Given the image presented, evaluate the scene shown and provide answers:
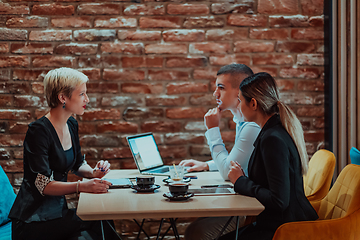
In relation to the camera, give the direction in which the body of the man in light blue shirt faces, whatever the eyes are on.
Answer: to the viewer's left

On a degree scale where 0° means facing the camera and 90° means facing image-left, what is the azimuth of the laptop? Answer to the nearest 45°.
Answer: approximately 315°

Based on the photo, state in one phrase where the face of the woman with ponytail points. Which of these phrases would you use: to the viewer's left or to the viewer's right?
to the viewer's left

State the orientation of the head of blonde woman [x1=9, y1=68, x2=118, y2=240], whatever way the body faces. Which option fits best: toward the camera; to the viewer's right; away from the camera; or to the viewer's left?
to the viewer's right

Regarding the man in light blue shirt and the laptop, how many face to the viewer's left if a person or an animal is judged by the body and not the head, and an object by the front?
1

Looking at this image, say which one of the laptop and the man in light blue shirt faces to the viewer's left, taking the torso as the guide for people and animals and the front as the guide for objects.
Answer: the man in light blue shirt

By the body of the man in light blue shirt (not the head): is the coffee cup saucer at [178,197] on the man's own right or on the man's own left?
on the man's own left
